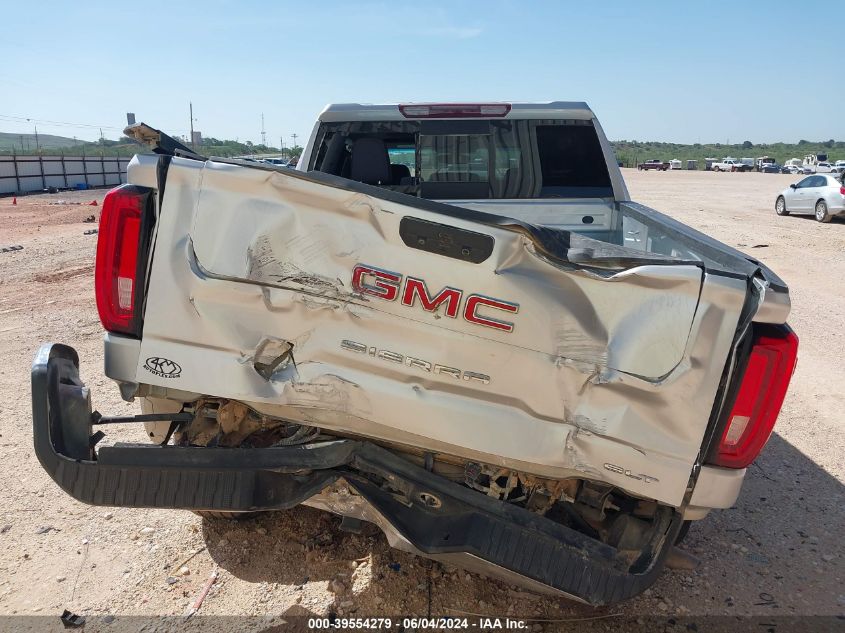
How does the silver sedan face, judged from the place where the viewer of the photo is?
facing away from the viewer and to the left of the viewer

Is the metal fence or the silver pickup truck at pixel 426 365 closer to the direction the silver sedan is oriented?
the metal fence

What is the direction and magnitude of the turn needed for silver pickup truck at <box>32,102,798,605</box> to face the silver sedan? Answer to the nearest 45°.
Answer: approximately 45° to its right

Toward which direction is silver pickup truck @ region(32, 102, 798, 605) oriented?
away from the camera

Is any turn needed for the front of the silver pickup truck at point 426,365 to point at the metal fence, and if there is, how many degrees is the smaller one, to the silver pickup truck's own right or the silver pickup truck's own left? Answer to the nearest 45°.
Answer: approximately 45° to the silver pickup truck's own left
